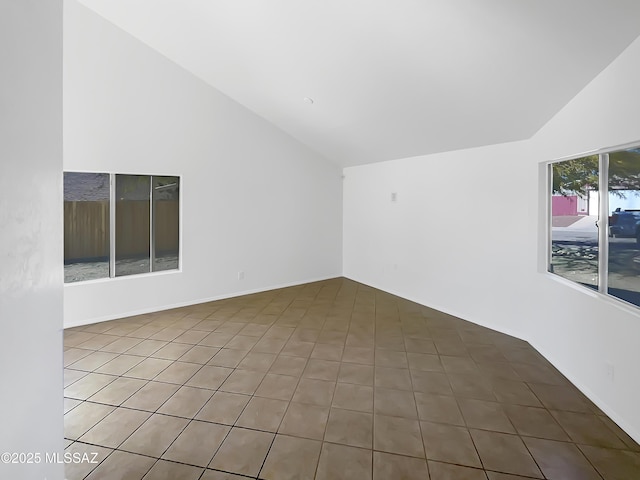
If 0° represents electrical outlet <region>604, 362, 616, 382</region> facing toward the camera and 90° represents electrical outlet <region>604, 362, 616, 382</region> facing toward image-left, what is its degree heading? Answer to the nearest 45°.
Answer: approximately 45°
